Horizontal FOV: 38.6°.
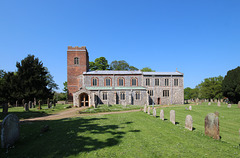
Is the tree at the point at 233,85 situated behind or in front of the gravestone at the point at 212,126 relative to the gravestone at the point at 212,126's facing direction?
behind

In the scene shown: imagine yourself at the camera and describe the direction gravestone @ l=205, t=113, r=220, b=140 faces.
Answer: facing the viewer and to the left of the viewer

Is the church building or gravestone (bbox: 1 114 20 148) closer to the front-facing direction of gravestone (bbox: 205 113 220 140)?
the gravestone

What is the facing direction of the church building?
toward the camera

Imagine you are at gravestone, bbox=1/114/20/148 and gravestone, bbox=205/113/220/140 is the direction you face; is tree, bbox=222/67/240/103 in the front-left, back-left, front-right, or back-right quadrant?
front-left

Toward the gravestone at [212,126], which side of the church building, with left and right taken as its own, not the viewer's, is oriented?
front

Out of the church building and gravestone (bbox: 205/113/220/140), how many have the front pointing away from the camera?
0

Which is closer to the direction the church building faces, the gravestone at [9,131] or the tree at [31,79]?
the gravestone

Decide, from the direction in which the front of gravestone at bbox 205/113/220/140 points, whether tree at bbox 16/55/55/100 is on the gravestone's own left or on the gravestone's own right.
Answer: on the gravestone's own right
